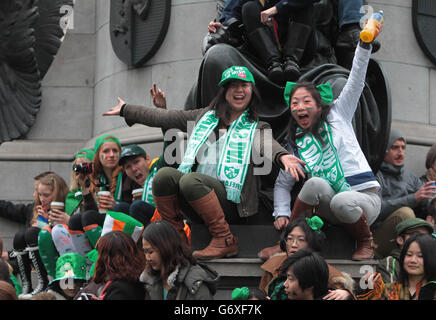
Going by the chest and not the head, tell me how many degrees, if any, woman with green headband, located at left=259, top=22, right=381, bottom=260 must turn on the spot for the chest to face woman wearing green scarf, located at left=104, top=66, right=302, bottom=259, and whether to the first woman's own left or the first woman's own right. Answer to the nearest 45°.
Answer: approximately 45° to the first woman's own right

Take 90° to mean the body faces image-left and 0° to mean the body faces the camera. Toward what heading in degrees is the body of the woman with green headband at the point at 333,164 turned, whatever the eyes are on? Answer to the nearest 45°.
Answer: approximately 45°

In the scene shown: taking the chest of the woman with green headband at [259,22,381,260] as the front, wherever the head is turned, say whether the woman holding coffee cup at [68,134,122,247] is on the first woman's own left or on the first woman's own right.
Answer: on the first woman's own right
